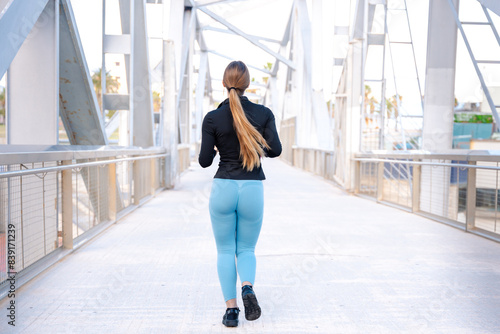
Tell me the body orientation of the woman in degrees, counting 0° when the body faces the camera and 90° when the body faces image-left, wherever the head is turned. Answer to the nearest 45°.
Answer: approximately 180°

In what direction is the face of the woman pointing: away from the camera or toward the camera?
away from the camera
